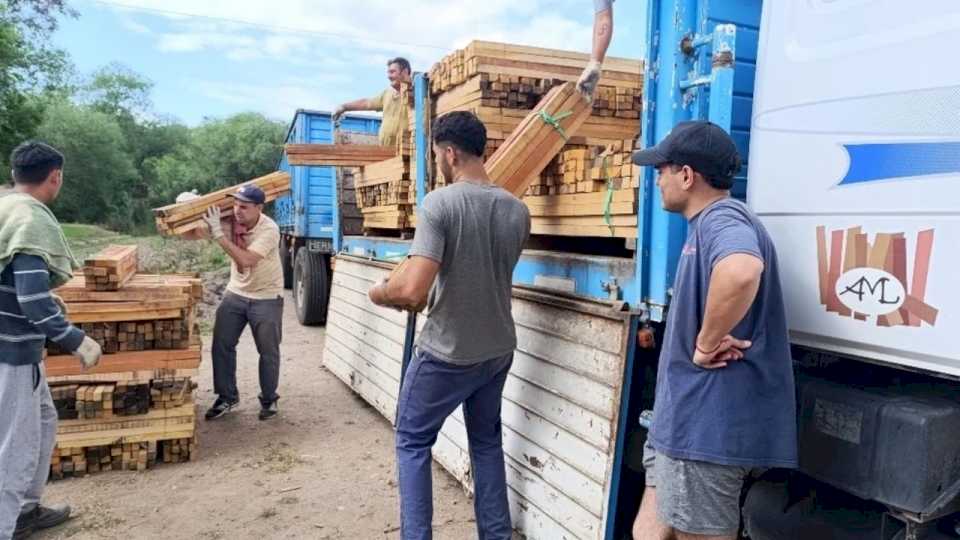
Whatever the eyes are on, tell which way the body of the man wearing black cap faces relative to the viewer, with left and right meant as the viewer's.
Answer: facing to the left of the viewer

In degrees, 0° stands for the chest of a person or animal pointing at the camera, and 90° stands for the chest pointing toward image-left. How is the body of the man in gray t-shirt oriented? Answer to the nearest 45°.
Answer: approximately 135°

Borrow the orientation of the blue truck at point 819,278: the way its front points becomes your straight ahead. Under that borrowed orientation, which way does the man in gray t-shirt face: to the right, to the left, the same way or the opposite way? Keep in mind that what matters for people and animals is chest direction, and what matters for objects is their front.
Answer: the opposite way

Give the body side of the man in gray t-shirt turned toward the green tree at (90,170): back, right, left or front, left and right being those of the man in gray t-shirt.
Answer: front

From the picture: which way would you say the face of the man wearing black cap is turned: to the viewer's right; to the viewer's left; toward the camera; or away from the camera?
to the viewer's left

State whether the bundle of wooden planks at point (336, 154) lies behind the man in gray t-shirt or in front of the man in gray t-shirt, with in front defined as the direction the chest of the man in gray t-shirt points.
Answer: in front

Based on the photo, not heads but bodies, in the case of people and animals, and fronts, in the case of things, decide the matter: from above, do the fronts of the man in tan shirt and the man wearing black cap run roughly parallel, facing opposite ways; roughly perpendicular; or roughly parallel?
roughly perpendicular
